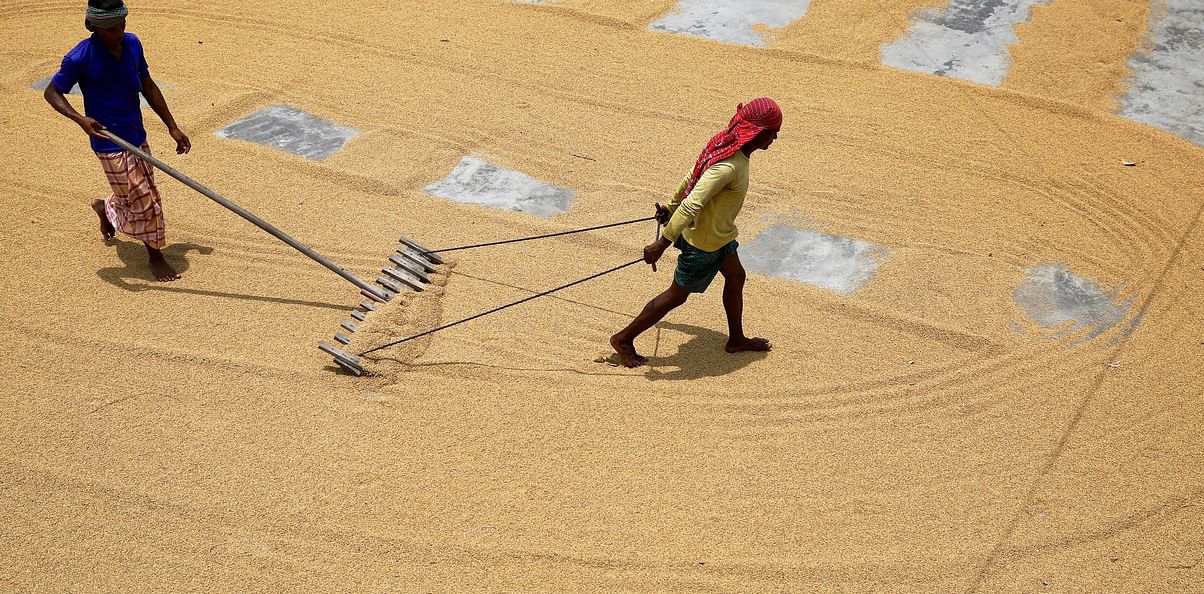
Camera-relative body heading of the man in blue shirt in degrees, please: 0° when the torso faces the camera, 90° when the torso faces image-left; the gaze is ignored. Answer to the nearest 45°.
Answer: approximately 315°

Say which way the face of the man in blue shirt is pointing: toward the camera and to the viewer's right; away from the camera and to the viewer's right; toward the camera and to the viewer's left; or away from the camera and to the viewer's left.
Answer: toward the camera and to the viewer's right

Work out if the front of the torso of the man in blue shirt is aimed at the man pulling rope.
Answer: yes

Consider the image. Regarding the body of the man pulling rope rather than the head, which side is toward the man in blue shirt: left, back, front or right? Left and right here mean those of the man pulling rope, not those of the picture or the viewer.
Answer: back

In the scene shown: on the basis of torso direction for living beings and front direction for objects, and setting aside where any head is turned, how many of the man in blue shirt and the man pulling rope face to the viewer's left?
0

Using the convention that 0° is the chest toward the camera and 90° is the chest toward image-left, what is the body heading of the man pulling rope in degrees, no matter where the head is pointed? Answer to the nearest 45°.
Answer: approximately 270°
